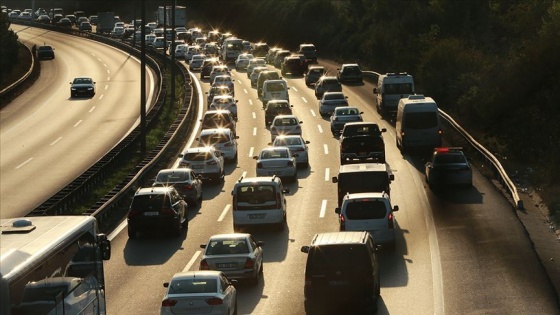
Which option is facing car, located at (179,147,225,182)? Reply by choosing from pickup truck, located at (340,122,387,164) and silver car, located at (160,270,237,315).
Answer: the silver car

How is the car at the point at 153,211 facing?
away from the camera

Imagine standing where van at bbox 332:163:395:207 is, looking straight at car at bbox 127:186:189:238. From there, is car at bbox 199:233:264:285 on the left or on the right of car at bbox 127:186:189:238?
left

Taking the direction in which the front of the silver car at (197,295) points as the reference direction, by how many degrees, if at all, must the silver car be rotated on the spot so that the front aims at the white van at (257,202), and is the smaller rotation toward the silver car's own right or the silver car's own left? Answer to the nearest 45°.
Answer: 0° — it already faces it

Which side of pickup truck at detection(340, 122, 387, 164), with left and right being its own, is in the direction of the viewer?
back

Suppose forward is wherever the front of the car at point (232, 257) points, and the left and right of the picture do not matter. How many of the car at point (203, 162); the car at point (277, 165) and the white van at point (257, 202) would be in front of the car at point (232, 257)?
3

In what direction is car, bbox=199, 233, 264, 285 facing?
away from the camera

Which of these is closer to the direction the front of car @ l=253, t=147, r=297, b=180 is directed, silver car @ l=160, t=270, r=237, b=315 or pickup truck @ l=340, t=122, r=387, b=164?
the pickup truck

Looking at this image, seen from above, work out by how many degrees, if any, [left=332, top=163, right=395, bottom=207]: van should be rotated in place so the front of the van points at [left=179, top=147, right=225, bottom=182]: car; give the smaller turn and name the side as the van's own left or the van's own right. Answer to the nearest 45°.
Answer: approximately 45° to the van's own left

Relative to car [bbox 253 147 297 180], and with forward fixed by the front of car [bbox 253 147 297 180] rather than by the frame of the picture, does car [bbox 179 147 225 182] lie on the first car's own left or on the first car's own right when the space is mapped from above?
on the first car's own left

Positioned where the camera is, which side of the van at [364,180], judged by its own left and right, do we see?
back

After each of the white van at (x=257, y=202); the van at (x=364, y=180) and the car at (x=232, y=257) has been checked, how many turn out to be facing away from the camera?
3

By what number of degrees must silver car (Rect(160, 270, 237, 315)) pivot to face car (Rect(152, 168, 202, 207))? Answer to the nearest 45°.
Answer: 0° — it already faces it

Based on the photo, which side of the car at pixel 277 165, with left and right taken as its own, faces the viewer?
back

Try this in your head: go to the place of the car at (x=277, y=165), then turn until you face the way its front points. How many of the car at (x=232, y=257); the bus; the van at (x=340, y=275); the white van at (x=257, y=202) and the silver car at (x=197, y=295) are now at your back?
5
